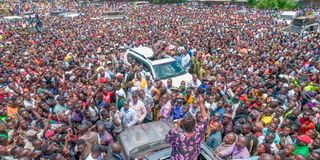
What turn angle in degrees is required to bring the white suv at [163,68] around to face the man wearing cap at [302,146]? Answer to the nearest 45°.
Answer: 0° — it already faces them

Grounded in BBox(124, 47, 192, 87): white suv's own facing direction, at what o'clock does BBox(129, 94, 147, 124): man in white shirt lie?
The man in white shirt is roughly at 2 o'clock from the white suv.

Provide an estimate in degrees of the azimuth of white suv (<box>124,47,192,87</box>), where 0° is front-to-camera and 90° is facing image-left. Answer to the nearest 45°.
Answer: approximately 315°

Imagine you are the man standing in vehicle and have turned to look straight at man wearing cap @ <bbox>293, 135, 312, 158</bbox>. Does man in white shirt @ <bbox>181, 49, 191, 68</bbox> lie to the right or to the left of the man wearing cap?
left

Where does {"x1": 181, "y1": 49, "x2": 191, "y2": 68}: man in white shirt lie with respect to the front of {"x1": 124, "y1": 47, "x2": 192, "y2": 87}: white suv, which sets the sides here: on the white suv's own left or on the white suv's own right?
on the white suv's own left

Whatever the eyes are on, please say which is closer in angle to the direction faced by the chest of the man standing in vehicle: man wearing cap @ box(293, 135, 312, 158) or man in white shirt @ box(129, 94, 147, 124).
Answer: the man in white shirt

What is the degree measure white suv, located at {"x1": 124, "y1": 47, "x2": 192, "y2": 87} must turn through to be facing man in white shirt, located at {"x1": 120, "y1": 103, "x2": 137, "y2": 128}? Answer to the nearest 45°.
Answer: approximately 45° to its right
